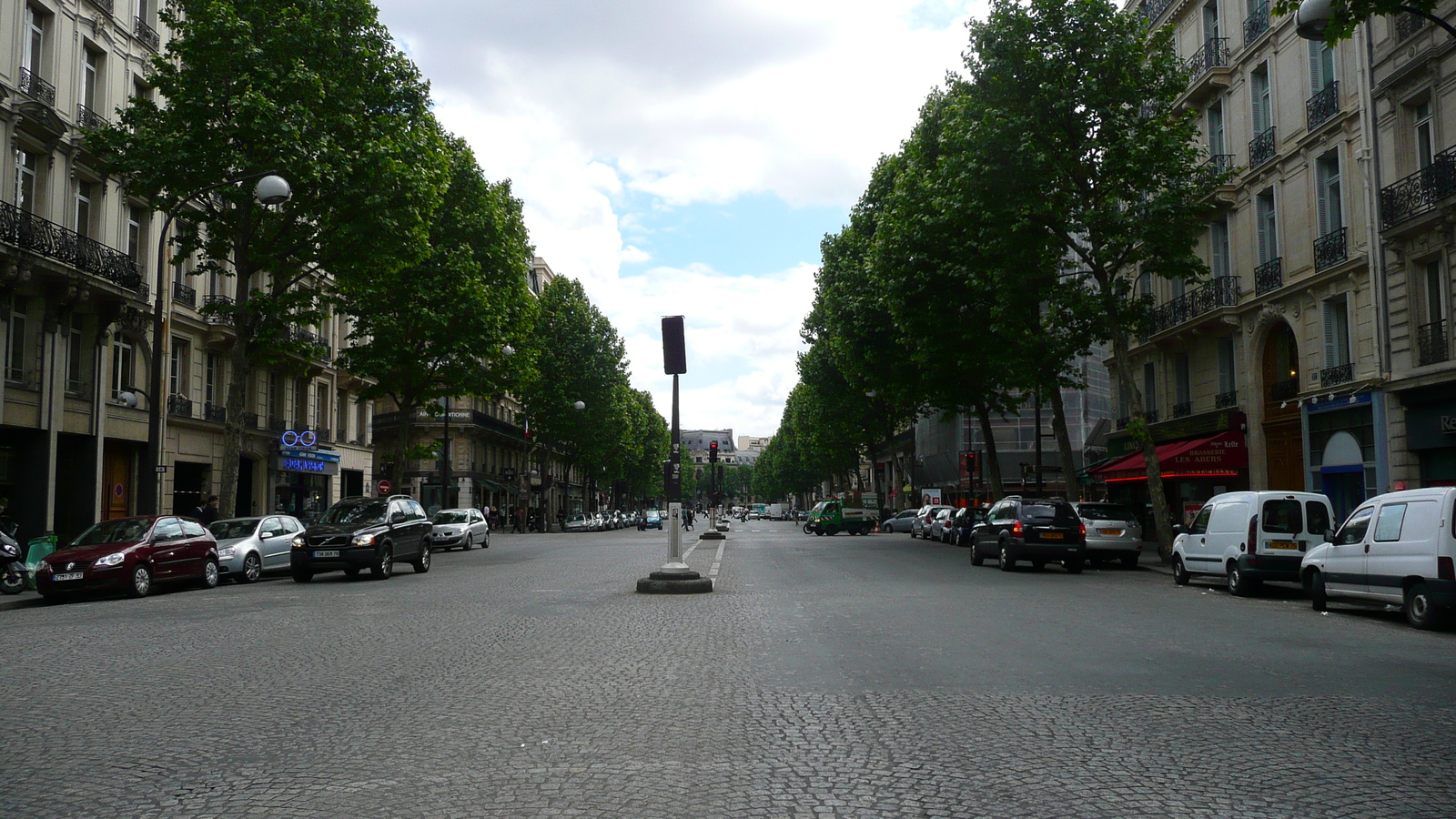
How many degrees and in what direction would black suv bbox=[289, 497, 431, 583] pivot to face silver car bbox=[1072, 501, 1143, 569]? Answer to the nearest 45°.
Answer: approximately 135° to its left

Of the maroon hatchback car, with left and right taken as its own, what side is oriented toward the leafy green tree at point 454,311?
back

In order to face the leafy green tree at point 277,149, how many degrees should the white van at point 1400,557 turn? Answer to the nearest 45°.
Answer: approximately 45° to its left

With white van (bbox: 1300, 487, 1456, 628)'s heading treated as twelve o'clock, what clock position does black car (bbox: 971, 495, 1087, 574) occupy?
The black car is roughly at 12 o'clock from the white van.

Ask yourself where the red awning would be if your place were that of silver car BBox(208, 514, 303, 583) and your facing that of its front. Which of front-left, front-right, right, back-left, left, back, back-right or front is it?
back-left

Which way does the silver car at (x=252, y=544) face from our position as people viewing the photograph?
facing the viewer and to the left of the viewer

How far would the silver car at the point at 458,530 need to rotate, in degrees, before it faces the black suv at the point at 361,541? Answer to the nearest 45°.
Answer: approximately 45° to its left

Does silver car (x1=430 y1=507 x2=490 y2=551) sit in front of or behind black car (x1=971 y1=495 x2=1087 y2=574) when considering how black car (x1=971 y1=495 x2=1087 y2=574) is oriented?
in front

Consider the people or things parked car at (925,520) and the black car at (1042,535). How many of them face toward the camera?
0

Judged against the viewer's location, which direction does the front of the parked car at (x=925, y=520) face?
facing away from the viewer and to the left of the viewer

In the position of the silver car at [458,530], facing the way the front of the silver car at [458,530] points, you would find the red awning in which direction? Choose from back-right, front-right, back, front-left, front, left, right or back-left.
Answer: left

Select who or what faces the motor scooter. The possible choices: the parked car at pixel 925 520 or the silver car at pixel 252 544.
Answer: the silver car
